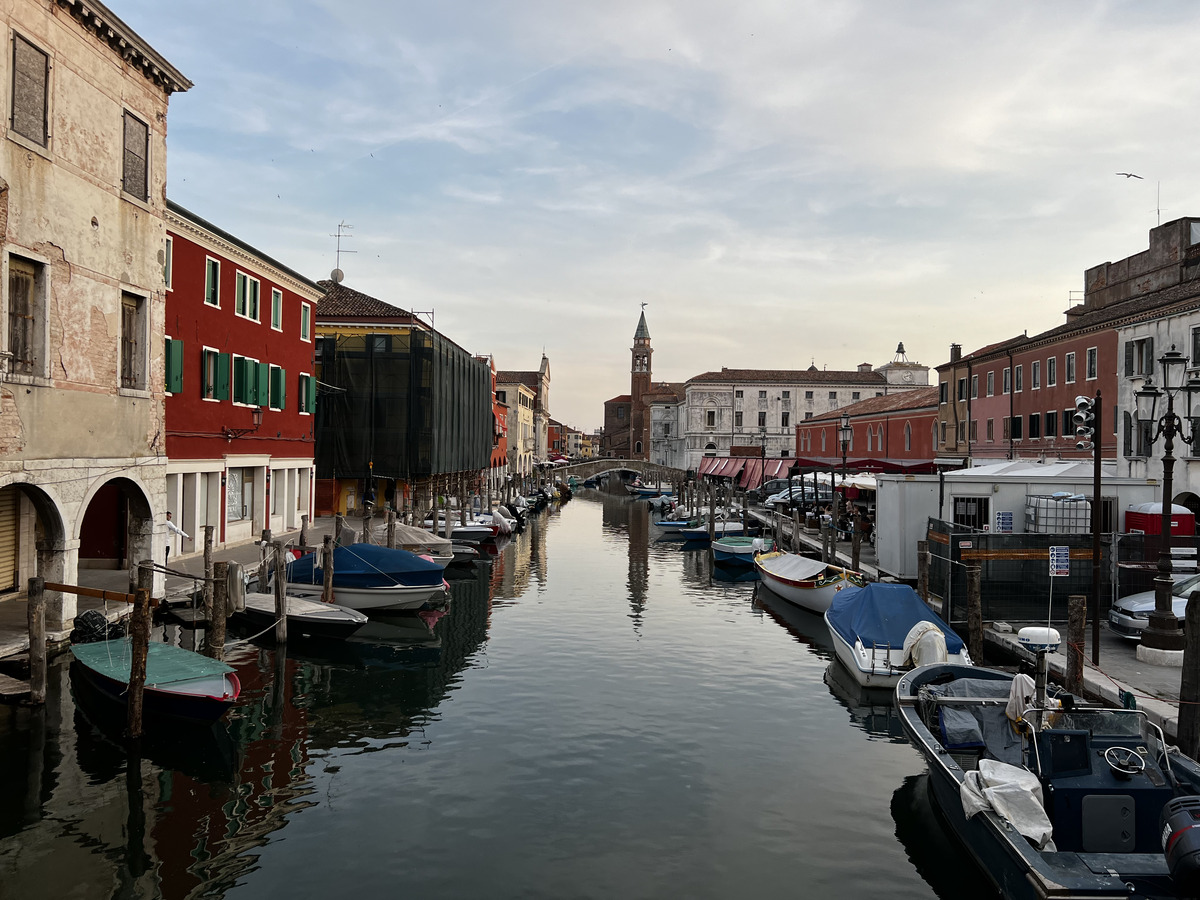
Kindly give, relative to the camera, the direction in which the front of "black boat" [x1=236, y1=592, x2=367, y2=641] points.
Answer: facing the viewer and to the right of the viewer

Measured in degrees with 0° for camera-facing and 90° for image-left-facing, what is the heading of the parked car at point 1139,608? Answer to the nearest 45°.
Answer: approximately 45°

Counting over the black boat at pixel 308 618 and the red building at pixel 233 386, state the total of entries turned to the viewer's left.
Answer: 0

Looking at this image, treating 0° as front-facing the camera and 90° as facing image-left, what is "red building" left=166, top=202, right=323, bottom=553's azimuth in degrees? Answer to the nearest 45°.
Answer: approximately 315°

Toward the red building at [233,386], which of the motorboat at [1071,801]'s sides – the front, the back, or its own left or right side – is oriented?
front

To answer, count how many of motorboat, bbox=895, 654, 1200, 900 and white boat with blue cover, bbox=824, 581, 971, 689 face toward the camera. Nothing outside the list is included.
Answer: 0

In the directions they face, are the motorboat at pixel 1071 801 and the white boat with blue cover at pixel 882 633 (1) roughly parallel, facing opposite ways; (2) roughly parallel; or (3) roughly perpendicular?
roughly parallel

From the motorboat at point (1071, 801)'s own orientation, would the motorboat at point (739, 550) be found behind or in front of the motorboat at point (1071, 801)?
in front

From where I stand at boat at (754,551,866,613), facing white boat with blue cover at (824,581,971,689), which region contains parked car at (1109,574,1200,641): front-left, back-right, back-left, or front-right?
front-left

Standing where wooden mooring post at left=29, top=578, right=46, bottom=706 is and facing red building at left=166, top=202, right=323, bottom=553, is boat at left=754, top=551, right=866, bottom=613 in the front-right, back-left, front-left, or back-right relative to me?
front-right

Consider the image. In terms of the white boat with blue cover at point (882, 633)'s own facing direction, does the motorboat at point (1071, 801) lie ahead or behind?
behind

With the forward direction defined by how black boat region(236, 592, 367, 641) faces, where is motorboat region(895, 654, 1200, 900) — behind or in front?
in front

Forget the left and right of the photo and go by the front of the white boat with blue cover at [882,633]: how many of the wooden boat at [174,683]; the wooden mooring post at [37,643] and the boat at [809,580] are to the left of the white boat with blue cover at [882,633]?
2

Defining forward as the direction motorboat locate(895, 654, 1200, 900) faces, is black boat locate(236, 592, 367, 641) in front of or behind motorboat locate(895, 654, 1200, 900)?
in front

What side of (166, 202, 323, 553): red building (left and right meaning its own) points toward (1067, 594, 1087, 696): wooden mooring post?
front

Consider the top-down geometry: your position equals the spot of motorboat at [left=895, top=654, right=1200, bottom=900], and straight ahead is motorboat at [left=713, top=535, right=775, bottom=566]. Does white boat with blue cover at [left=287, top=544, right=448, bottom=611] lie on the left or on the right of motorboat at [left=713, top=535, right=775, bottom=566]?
left

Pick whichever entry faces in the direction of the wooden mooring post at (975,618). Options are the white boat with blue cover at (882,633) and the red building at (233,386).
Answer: the red building
